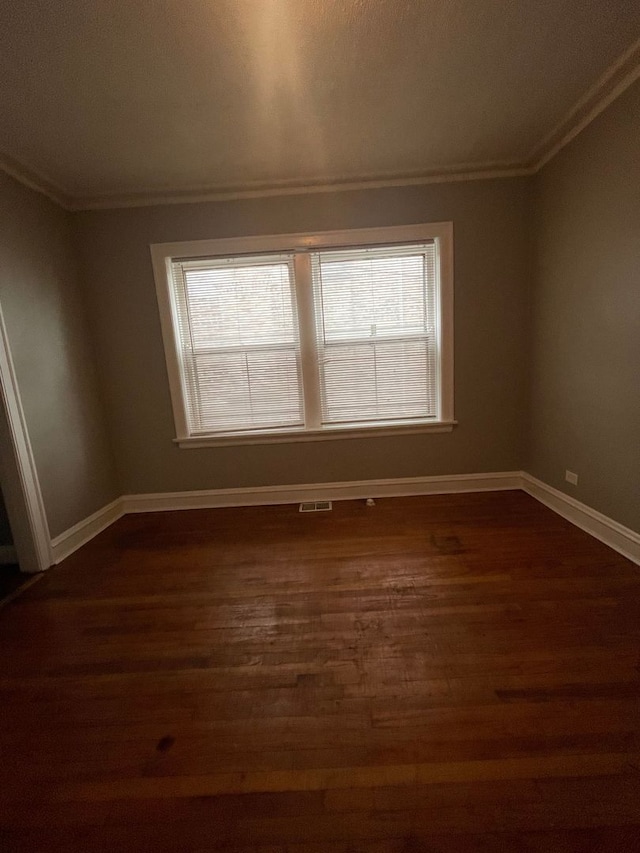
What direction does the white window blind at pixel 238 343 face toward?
toward the camera

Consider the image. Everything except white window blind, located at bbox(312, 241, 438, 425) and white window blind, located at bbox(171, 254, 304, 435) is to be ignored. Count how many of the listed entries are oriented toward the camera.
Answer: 2

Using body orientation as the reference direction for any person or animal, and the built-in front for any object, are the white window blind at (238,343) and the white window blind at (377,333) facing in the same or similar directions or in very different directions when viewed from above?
same or similar directions

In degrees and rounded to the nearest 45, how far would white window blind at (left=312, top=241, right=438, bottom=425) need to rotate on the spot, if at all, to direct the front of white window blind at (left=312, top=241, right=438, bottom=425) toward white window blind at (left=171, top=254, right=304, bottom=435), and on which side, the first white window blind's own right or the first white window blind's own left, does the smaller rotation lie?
approximately 90° to the first white window blind's own right
